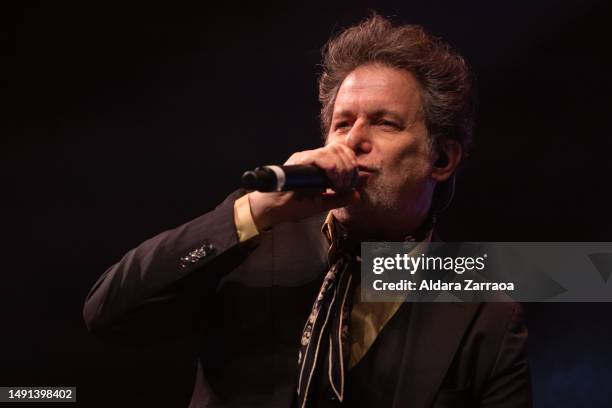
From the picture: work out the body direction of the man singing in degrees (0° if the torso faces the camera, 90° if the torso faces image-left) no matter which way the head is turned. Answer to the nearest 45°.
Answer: approximately 45°
